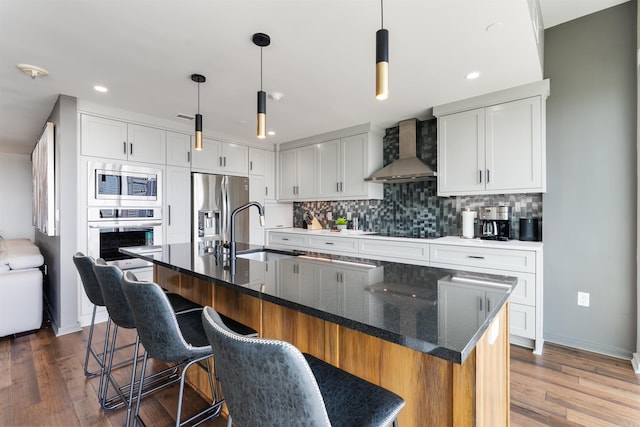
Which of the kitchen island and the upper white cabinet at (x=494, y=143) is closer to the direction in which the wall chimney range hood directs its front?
the kitchen island

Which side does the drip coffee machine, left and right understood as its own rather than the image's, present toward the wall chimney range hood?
right

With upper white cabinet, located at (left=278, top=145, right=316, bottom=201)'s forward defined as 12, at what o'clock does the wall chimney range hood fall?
The wall chimney range hood is roughly at 9 o'clock from the upper white cabinet.

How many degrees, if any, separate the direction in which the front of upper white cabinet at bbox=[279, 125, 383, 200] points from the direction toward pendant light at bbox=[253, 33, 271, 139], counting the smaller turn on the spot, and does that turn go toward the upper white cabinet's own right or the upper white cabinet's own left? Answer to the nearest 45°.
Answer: approximately 45° to the upper white cabinet's own left

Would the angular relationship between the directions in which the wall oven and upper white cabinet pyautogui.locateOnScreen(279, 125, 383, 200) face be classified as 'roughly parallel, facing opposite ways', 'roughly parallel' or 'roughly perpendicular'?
roughly perpendicular

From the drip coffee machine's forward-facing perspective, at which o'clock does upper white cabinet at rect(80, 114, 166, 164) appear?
The upper white cabinet is roughly at 2 o'clock from the drip coffee machine.
